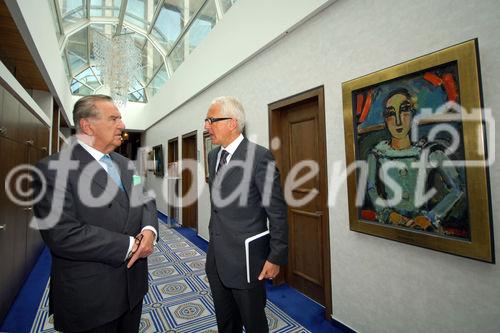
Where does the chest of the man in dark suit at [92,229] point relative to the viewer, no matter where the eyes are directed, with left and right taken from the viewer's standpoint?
facing the viewer and to the right of the viewer

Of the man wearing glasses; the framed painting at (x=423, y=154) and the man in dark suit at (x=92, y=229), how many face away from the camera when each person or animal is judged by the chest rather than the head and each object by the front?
0

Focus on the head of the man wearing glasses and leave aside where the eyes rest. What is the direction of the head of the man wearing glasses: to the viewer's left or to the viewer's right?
to the viewer's left

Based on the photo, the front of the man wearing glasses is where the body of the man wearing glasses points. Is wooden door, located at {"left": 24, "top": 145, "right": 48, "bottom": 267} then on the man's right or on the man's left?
on the man's right

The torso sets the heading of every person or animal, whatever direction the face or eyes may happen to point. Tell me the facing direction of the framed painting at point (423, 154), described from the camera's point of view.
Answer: facing the viewer and to the left of the viewer

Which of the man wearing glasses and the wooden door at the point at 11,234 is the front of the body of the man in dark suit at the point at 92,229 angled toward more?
the man wearing glasses

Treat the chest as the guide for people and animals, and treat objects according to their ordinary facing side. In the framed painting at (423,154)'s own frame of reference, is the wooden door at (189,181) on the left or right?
on its right

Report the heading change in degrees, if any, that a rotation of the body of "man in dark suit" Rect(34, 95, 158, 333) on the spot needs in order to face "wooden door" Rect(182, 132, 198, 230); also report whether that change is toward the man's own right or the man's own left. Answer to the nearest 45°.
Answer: approximately 90° to the man's own left

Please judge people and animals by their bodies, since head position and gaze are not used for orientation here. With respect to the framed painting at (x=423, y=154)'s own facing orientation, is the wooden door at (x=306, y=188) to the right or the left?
on its right

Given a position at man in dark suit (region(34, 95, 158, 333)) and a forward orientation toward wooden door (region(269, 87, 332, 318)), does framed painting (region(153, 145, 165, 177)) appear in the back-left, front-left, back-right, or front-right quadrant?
front-left

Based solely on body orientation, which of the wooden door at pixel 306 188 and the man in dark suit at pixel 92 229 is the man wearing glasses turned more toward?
the man in dark suit

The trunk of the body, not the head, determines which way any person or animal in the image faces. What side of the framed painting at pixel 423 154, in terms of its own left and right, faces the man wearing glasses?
front
